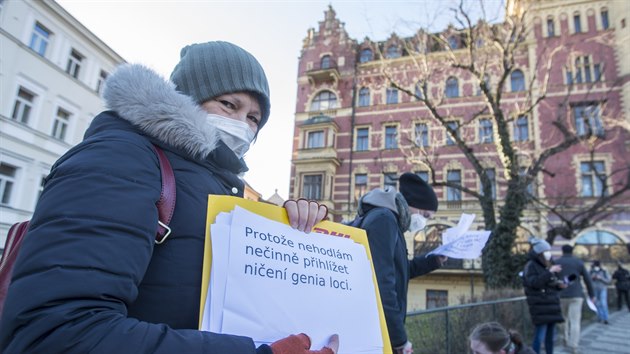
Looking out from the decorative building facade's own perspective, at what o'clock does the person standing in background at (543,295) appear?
The person standing in background is roughly at 12 o'clock from the decorative building facade.

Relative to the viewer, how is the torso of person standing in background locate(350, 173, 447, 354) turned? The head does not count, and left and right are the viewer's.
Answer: facing to the right of the viewer

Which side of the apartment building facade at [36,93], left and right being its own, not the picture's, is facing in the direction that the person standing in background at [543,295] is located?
front

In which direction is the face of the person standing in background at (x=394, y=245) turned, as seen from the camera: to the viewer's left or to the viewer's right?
to the viewer's right

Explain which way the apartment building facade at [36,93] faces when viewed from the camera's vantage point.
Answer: facing the viewer and to the right of the viewer

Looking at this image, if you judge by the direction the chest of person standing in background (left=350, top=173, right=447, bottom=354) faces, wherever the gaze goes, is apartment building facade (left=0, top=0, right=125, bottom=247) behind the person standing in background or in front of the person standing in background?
behind

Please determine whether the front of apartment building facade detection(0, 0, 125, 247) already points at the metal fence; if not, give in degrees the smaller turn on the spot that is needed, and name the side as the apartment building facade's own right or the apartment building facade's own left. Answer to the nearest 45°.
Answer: approximately 45° to the apartment building facade's own right

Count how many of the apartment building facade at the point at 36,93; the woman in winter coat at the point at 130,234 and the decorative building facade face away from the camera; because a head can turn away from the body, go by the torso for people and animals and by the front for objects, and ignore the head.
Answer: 0

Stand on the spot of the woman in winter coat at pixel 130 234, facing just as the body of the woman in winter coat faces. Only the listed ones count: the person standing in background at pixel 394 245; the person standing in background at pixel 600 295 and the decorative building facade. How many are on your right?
0

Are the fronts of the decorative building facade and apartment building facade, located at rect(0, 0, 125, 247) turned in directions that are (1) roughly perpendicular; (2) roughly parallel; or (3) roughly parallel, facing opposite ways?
roughly perpendicular

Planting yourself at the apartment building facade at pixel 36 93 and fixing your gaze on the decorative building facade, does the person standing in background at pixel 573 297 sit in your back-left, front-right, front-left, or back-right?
front-right

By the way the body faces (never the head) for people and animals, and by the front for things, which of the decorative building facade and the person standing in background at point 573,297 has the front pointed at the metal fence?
the decorative building facade

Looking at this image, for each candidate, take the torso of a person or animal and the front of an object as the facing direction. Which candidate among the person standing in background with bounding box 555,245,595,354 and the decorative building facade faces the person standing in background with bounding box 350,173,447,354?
the decorative building facade

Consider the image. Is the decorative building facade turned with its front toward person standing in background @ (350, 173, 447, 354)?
yes

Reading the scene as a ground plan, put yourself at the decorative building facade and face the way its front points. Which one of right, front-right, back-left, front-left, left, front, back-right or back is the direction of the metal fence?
front
